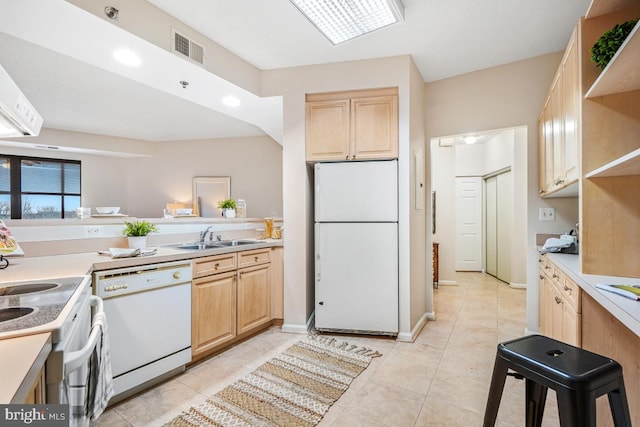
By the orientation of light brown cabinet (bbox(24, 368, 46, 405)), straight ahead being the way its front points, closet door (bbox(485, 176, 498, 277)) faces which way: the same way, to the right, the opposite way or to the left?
the opposite way

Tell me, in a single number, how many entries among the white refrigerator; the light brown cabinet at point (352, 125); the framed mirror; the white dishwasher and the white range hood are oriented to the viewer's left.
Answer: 0

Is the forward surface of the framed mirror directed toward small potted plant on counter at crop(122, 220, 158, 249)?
yes

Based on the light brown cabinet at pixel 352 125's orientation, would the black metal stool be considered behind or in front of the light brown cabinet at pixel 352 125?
in front

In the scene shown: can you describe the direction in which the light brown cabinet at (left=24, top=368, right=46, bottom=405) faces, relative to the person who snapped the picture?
facing the viewer and to the right of the viewer

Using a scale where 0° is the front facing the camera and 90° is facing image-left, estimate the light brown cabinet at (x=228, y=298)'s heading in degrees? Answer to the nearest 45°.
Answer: approximately 315°

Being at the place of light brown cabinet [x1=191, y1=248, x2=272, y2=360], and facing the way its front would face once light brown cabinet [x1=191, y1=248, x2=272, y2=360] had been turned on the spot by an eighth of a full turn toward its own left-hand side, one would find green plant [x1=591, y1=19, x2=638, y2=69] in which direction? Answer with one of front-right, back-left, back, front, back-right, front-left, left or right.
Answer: front-right

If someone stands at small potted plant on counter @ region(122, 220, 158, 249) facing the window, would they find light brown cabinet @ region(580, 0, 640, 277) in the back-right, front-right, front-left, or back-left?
back-right

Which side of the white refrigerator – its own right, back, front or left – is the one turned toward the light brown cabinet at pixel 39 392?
front

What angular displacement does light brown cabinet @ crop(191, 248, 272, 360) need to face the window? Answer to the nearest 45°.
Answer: approximately 180°

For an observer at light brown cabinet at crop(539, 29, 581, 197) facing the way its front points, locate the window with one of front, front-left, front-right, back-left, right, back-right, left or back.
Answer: front

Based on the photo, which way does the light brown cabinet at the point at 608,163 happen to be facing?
to the viewer's left

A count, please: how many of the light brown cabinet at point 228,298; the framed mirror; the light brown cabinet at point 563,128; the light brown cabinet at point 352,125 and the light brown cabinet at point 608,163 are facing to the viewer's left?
2

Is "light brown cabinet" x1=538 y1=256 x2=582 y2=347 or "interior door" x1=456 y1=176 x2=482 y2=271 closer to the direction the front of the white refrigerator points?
the light brown cabinet

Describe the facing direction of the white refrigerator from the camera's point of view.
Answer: facing the viewer

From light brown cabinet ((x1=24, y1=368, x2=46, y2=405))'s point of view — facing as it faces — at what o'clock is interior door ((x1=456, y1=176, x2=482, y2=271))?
The interior door is roughly at 10 o'clock from the light brown cabinet.

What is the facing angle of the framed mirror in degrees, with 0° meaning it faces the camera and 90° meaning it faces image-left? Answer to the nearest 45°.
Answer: approximately 0°
